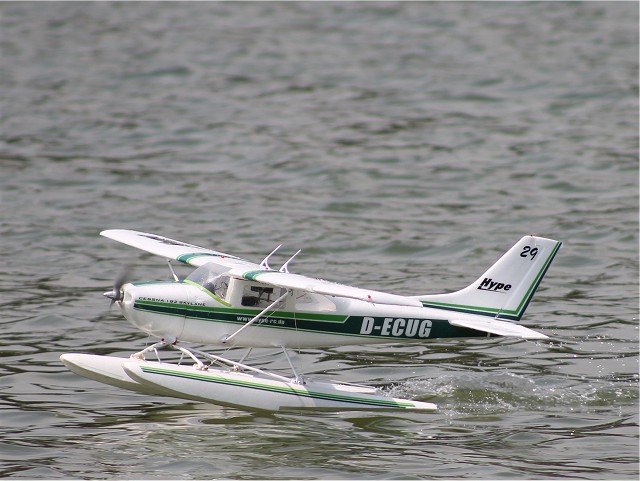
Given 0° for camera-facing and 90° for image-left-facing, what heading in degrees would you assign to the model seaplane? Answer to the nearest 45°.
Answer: approximately 45°
